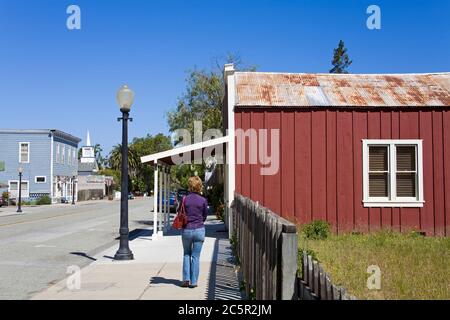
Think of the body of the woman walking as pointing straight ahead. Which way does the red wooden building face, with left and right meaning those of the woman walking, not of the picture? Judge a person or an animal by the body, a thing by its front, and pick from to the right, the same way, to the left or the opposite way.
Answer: to the left

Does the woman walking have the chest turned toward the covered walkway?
yes

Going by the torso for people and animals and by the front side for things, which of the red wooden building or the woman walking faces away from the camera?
the woman walking

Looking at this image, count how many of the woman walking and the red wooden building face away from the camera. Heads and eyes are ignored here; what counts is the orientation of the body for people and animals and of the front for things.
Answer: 1

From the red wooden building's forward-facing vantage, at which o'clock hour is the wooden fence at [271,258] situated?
The wooden fence is roughly at 9 o'clock from the red wooden building.

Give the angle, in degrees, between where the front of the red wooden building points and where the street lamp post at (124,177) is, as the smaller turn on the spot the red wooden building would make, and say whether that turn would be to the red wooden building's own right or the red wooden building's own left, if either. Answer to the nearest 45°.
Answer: approximately 45° to the red wooden building's own left

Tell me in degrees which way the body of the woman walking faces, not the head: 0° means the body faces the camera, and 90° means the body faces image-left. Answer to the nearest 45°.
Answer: approximately 180°

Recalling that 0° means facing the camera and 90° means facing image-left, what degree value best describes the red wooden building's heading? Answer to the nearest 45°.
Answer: approximately 90°

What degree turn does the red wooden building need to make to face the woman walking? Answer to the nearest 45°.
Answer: approximately 90° to its left

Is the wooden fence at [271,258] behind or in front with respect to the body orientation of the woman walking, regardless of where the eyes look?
behind

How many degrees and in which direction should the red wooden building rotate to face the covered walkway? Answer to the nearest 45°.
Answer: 0° — it already faces it

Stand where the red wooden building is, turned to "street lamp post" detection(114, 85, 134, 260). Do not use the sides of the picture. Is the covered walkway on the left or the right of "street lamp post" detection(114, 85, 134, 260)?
right
